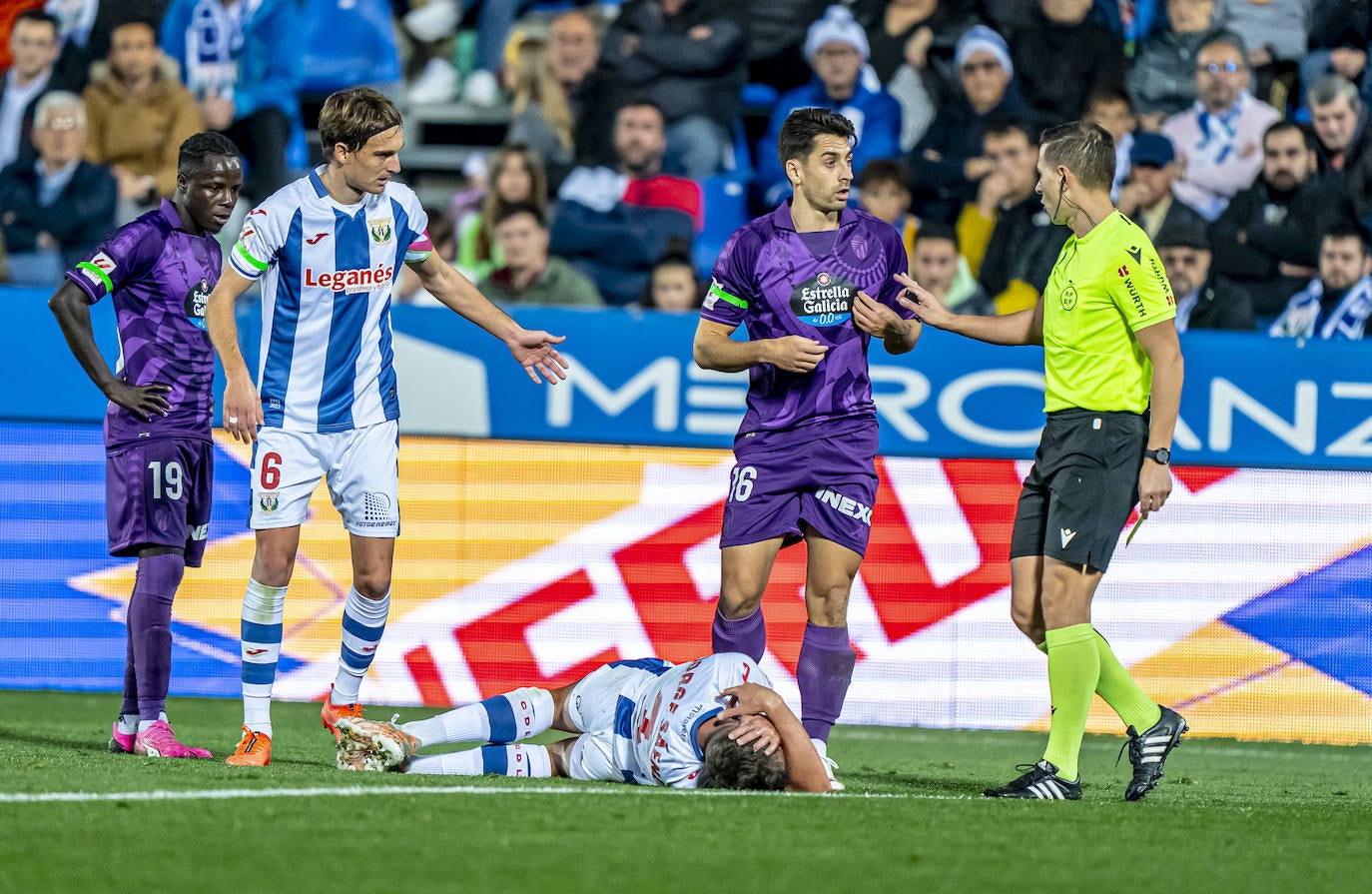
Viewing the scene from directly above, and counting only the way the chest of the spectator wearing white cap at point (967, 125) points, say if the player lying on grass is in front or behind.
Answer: in front

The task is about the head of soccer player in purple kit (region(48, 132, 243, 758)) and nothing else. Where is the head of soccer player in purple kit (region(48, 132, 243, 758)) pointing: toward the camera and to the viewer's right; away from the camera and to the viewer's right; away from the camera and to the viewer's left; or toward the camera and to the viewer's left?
toward the camera and to the viewer's right

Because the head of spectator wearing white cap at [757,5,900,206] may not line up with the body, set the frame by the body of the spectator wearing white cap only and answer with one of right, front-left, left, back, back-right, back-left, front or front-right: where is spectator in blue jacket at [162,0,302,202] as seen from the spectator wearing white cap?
right

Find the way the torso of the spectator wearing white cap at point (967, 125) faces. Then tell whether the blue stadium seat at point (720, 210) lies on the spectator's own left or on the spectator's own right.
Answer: on the spectator's own right

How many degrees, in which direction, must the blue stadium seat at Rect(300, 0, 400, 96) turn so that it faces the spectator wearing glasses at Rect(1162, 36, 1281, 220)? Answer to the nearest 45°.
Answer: approximately 90° to its left

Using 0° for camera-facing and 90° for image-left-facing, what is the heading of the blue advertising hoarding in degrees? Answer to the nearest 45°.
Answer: approximately 0°

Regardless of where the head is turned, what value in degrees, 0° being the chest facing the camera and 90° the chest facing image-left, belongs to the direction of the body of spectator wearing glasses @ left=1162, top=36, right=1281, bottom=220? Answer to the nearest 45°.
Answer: approximately 0°

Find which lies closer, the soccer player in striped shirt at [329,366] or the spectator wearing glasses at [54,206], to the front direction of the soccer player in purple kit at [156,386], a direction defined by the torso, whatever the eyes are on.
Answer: the soccer player in striped shirt

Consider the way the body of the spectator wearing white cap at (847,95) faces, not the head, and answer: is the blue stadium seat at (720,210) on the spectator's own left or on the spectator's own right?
on the spectator's own right
